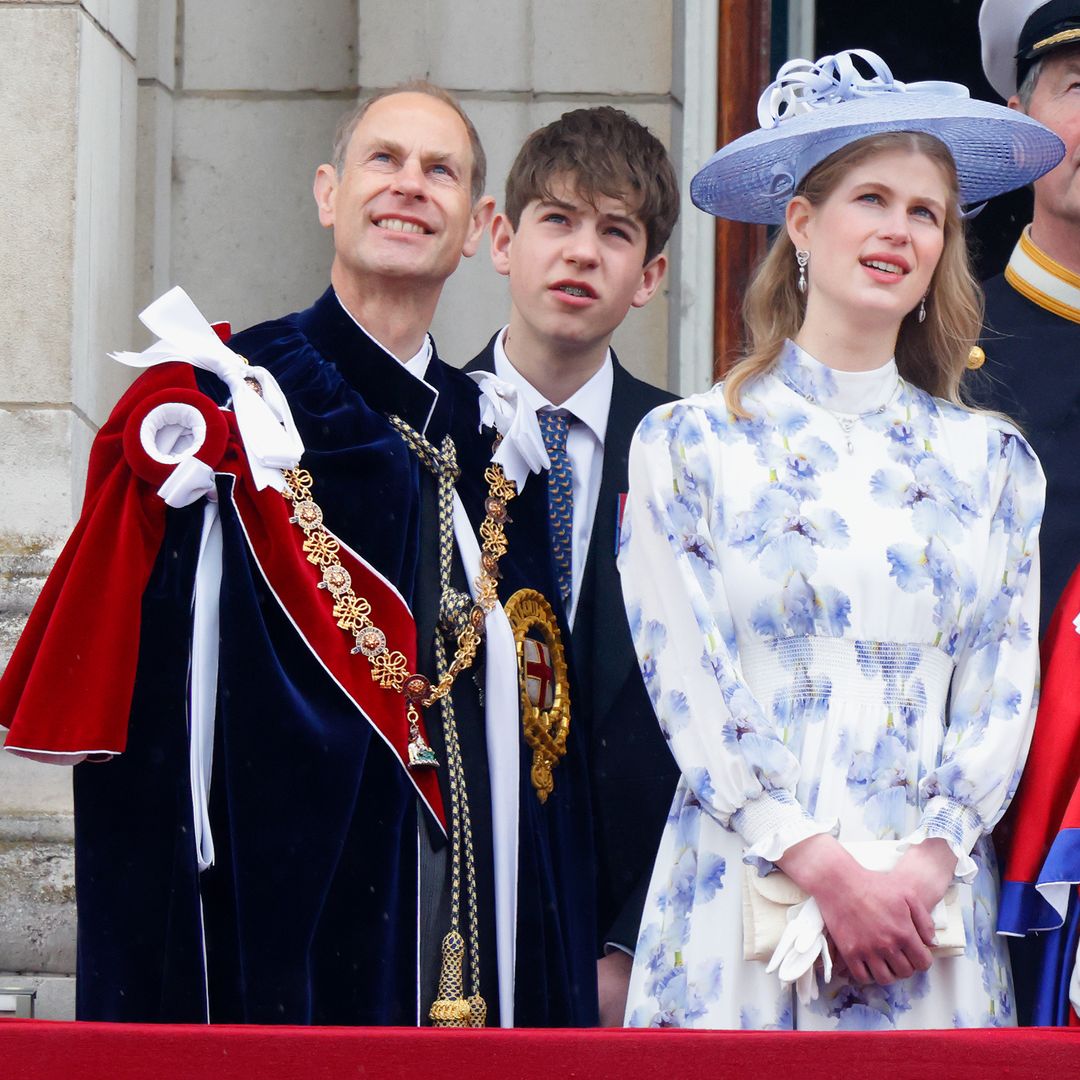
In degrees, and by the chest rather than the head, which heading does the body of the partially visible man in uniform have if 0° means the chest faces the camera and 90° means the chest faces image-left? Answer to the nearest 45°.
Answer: approximately 315°

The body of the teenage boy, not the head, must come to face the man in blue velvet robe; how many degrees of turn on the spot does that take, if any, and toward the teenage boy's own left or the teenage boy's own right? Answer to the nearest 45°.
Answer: approximately 45° to the teenage boy's own right

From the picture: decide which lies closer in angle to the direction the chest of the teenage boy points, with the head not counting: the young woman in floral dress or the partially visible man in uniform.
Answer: the young woman in floral dress

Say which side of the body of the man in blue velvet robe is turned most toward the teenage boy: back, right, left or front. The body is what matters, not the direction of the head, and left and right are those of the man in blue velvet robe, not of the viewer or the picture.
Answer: left
